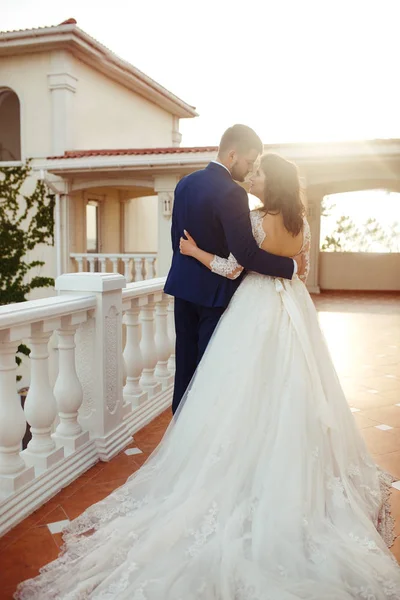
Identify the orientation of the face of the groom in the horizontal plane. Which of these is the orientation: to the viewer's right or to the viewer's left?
to the viewer's right

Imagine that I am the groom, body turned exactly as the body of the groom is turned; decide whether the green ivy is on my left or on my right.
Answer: on my left

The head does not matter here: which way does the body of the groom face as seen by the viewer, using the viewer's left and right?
facing away from the viewer and to the right of the viewer

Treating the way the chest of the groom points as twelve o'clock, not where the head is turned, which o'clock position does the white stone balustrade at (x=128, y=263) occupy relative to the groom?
The white stone balustrade is roughly at 10 o'clock from the groom.
